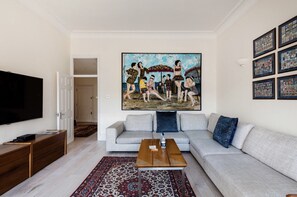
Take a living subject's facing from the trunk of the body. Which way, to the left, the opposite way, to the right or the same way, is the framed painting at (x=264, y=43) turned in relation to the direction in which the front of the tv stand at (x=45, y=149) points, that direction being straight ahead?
the opposite way

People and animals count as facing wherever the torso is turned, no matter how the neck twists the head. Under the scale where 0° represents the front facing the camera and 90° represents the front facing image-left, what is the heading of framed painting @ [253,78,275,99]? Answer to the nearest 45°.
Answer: approximately 45°

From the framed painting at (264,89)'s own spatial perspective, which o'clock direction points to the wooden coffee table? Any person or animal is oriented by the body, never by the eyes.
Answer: The wooden coffee table is roughly at 12 o'clock from the framed painting.

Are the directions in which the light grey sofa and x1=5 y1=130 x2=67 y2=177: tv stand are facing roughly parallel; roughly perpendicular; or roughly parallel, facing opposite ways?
roughly perpendicular

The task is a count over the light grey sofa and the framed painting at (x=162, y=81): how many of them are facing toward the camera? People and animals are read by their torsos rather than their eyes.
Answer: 2

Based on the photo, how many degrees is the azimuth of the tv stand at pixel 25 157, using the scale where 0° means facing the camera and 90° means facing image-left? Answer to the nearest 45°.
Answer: approximately 315°
